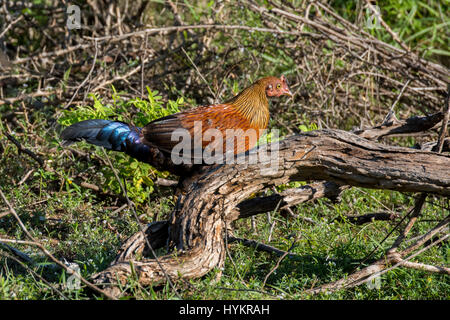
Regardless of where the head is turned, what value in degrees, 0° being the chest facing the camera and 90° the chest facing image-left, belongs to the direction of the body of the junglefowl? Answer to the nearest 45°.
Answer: approximately 270°
